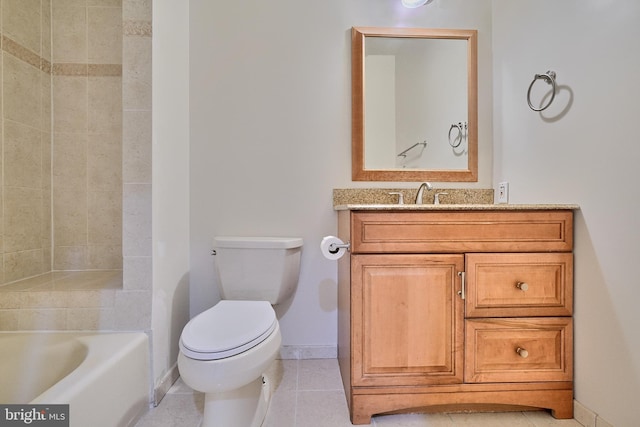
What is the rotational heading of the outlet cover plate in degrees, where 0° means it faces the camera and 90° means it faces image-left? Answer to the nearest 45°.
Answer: approximately 45°

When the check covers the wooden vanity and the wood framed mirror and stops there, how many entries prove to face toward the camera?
2

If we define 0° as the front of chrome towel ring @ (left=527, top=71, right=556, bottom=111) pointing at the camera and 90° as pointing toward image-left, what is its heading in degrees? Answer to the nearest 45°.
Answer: approximately 45°

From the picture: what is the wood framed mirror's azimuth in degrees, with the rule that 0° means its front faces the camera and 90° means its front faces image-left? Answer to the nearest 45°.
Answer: approximately 0°
